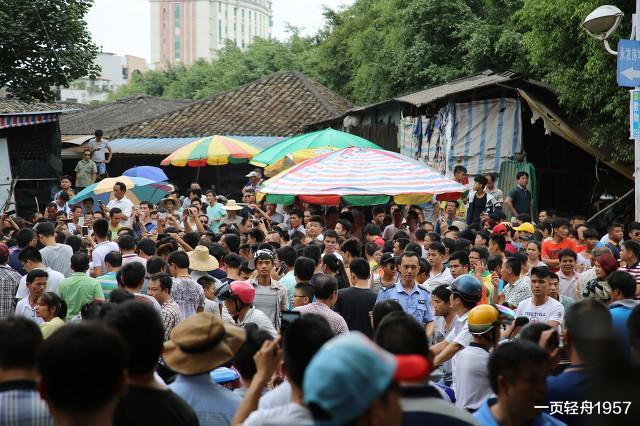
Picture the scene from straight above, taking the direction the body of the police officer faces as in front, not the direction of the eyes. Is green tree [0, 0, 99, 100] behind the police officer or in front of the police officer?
behind

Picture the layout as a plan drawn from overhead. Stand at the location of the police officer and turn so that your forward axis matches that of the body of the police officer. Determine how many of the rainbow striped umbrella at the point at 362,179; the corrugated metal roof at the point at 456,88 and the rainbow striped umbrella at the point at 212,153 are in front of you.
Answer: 0

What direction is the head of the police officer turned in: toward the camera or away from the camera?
toward the camera

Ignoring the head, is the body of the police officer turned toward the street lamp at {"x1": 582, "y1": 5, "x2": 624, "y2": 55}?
no

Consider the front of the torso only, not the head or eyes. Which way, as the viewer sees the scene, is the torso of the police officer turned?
toward the camera

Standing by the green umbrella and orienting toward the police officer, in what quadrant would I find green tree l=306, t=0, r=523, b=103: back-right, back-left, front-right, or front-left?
back-left

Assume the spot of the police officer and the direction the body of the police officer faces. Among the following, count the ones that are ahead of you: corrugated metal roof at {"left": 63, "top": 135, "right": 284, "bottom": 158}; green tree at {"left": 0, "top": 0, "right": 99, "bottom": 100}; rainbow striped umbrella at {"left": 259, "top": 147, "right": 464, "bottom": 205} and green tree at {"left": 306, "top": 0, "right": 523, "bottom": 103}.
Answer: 0

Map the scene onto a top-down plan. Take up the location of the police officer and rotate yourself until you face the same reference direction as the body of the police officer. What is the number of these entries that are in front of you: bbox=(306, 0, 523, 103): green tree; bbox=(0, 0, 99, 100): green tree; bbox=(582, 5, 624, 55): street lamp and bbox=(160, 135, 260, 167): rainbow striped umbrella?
0

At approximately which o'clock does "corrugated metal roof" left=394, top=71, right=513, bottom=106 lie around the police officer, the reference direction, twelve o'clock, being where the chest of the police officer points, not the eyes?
The corrugated metal roof is roughly at 6 o'clock from the police officer.

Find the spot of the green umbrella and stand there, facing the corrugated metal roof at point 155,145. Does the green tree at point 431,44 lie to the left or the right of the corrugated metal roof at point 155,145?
right

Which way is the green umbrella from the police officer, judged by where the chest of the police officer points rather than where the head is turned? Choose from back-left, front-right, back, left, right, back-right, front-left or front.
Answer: back

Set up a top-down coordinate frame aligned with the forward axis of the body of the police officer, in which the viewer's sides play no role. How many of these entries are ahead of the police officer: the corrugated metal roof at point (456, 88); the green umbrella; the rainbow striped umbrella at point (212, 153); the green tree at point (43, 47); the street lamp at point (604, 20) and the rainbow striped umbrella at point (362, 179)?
0

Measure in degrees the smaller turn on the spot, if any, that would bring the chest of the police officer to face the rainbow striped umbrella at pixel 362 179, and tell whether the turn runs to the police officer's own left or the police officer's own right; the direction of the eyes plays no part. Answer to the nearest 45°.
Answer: approximately 180°

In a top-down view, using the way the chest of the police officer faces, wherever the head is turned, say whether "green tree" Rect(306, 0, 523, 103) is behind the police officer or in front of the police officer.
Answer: behind

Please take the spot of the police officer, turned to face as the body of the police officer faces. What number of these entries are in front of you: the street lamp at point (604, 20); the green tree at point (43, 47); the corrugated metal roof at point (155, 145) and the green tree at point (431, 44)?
0

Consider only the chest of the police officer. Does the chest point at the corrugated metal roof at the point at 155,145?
no
